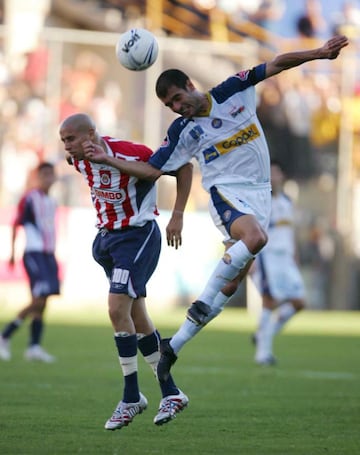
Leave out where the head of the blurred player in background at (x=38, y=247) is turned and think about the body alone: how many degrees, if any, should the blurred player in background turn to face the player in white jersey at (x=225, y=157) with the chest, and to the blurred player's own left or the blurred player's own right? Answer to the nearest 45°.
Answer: approximately 45° to the blurred player's own right

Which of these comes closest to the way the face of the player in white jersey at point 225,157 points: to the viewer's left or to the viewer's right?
to the viewer's left

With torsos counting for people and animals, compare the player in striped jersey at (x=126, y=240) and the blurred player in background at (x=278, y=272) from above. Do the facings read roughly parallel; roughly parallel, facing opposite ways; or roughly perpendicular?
roughly perpendicular

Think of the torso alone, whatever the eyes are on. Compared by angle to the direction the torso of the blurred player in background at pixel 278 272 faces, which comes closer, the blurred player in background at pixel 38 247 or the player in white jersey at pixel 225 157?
the player in white jersey

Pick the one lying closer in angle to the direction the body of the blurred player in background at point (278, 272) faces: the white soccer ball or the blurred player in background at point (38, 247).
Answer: the white soccer ball
